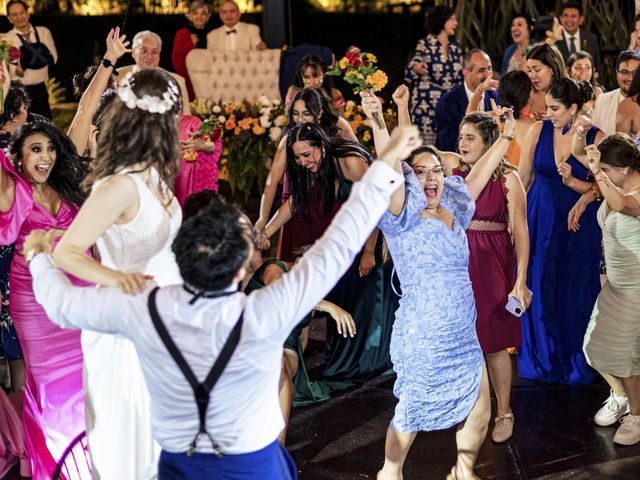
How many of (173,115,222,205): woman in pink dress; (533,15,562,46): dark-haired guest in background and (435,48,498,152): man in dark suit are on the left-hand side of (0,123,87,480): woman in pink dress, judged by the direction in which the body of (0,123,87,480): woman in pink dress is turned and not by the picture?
3

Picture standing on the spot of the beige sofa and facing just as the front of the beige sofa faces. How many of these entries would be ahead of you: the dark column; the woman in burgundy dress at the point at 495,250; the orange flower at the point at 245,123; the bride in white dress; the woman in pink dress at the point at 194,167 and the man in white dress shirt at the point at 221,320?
5

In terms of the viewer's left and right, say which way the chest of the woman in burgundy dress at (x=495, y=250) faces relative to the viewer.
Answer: facing the viewer and to the left of the viewer

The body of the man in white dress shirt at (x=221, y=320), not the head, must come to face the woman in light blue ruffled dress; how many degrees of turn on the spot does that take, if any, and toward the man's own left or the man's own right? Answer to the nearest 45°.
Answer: approximately 45° to the man's own right

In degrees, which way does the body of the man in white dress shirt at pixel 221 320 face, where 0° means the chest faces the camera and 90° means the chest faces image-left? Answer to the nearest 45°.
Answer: approximately 180°

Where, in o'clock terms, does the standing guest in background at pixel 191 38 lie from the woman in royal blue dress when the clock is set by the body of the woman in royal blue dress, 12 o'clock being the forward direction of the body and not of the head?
The standing guest in background is roughly at 4 o'clock from the woman in royal blue dress.

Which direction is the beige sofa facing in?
toward the camera

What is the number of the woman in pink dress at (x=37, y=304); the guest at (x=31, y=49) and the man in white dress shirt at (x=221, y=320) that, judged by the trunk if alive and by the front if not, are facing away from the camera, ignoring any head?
1

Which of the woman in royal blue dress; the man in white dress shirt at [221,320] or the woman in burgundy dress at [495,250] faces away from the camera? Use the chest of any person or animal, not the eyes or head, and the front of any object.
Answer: the man in white dress shirt

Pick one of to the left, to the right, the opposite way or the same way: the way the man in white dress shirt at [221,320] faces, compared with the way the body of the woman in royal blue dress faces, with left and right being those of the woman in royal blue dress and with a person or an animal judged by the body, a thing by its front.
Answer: the opposite way
